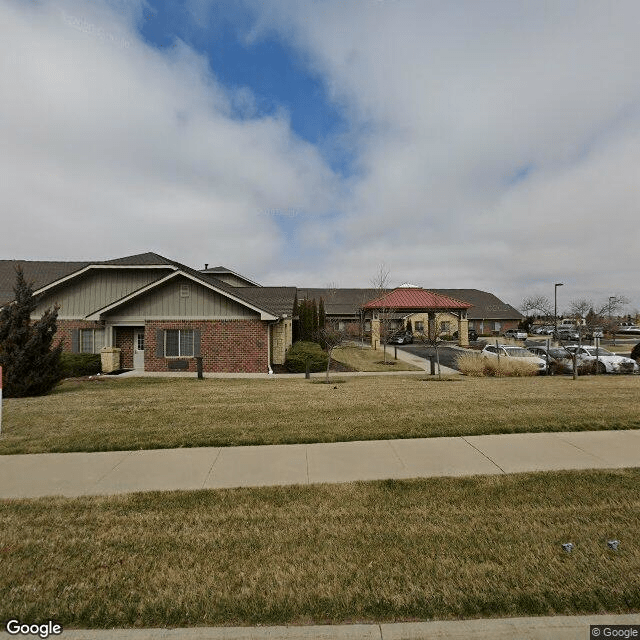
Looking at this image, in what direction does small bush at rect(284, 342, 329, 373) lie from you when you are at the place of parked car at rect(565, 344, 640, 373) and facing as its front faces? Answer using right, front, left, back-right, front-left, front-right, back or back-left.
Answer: right

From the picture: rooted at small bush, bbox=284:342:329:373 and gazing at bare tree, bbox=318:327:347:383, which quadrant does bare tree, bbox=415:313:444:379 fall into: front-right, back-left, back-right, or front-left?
front-left

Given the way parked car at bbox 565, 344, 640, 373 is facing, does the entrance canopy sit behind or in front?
behind

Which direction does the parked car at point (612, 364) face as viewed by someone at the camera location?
facing the viewer and to the right of the viewer

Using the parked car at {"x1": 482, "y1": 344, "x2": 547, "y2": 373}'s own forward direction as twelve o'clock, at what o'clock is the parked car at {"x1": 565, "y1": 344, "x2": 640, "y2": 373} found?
the parked car at {"x1": 565, "y1": 344, "x2": 640, "y2": 373} is roughly at 10 o'clock from the parked car at {"x1": 482, "y1": 344, "x2": 547, "y2": 373}.

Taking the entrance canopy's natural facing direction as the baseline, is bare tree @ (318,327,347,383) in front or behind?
in front

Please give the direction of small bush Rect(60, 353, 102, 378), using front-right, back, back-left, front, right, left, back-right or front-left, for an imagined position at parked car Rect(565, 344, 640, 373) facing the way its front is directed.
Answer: right

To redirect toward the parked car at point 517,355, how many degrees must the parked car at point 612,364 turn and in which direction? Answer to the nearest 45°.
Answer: approximately 90° to its right

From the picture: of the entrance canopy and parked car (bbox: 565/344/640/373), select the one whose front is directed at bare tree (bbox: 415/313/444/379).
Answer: the entrance canopy

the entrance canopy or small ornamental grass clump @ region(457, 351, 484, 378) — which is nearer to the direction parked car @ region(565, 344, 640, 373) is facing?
the small ornamental grass clump

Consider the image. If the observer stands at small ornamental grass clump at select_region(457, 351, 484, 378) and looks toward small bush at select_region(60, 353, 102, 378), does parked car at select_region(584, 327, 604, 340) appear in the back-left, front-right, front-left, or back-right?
back-right

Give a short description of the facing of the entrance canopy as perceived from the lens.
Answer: facing the viewer

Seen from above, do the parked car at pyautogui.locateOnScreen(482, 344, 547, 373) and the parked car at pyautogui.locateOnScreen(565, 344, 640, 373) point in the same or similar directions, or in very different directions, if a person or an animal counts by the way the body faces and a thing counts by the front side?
same or similar directions

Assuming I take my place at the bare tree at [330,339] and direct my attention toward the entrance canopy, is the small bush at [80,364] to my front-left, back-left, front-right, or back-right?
back-left

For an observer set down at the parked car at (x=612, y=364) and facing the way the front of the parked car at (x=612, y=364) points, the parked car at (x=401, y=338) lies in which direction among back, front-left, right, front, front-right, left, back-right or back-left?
back

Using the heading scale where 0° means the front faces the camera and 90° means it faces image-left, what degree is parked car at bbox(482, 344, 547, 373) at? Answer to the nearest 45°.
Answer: approximately 315°

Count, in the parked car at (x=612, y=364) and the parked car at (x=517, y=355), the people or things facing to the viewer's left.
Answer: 0

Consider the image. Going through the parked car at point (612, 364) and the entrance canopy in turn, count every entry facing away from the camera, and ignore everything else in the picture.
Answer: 0

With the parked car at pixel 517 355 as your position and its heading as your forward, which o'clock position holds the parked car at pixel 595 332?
the parked car at pixel 595 332 is roughly at 8 o'clock from the parked car at pixel 517 355.
